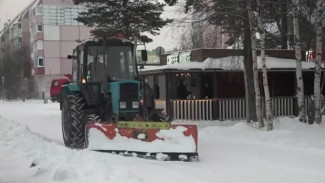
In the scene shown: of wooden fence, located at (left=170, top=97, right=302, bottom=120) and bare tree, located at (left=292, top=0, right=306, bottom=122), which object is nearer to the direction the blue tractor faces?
the bare tree

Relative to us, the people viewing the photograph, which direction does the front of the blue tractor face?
facing the viewer and to the right of the viewer

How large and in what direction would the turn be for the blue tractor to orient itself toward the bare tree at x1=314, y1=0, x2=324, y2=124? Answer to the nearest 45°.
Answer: approximately 45° to its left

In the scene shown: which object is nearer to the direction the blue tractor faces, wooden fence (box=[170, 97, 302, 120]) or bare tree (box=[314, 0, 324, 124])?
the bare tree

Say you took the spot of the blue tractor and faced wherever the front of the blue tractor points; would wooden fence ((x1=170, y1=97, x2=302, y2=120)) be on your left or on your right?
on your left

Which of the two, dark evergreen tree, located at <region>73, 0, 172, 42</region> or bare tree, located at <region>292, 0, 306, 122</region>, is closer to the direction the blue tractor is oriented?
the bare tree

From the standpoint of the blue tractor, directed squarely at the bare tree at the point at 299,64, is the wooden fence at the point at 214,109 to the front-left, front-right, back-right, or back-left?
front-left

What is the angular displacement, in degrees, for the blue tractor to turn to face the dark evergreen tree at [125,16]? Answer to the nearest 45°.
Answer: approximately 135° to its left
